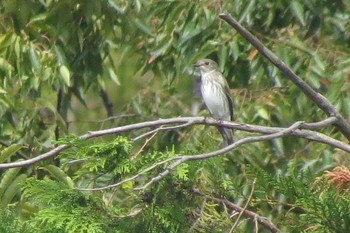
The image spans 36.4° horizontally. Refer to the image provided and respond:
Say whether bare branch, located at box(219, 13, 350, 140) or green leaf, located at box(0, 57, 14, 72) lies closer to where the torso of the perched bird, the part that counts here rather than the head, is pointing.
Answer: the green leaf

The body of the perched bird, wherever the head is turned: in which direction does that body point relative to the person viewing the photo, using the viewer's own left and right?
facing the viewer and to the left of the viewer

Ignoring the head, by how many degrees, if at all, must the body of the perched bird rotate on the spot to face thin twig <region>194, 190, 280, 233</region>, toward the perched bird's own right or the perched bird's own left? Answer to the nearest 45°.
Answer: approximately 45° to the perched bird's own left
